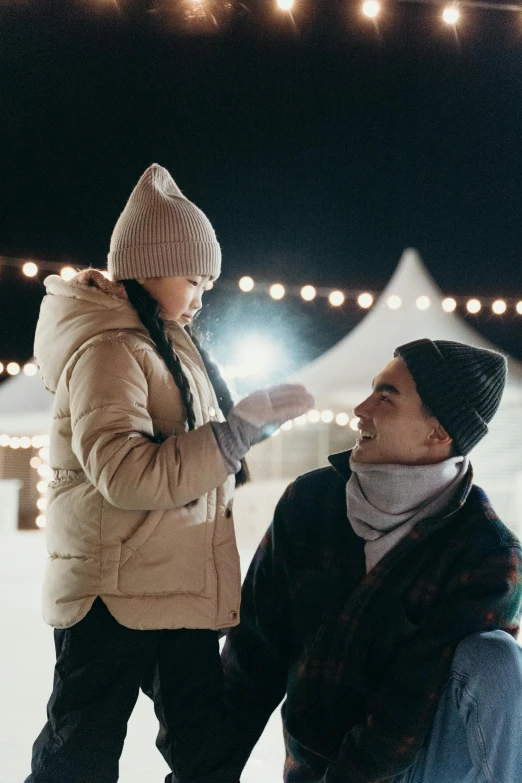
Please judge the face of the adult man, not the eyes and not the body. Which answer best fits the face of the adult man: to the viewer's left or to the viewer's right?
to the viewer's left

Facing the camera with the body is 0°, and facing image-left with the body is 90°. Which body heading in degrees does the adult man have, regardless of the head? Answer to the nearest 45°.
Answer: approximately 45°

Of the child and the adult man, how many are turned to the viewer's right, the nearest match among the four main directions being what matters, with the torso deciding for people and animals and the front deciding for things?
1

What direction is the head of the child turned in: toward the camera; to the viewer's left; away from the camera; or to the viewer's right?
to the viewer's right

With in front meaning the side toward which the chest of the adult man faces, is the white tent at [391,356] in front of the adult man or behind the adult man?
behind

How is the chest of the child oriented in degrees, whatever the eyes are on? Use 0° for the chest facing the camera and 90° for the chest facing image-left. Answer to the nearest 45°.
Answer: approximately 270°
